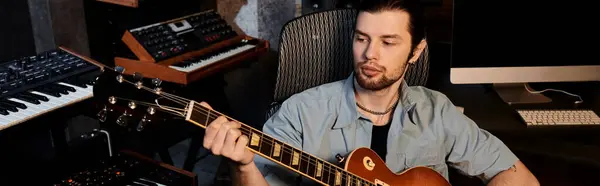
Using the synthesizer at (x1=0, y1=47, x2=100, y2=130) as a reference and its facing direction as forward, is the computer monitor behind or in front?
in front

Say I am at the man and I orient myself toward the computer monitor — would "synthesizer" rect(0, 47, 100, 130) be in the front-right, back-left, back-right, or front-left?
back-left

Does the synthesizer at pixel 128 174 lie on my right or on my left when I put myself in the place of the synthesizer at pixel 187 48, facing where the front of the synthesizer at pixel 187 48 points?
on my right

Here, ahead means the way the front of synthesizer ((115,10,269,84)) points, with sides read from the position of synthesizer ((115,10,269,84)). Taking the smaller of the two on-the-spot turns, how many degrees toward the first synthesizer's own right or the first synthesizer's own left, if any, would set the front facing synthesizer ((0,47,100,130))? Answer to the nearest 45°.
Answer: approximately 90° to the first synthesizer's own right

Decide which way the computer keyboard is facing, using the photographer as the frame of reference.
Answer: facing the viewer

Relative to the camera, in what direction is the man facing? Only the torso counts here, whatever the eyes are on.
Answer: toward the camera

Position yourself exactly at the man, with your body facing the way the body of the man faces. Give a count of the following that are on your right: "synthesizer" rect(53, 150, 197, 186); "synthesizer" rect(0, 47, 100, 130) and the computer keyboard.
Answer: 2

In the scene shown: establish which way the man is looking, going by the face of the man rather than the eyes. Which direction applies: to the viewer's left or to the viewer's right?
to the viewer's left

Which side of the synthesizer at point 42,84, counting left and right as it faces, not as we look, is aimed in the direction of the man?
front
